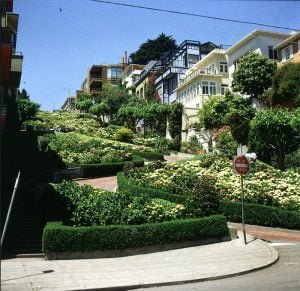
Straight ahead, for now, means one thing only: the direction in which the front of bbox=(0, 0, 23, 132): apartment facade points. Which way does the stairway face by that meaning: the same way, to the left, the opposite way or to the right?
to the right

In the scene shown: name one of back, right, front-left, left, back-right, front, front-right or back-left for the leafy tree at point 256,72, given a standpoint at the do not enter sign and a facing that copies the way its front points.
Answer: back

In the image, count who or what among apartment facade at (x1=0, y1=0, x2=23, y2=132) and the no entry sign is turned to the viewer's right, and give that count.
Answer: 1

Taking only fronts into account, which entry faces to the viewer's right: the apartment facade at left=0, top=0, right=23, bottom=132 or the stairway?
the apartment facade

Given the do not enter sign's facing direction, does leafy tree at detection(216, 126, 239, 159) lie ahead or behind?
behind

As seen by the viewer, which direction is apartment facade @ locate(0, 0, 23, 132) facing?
to the viewer's right
